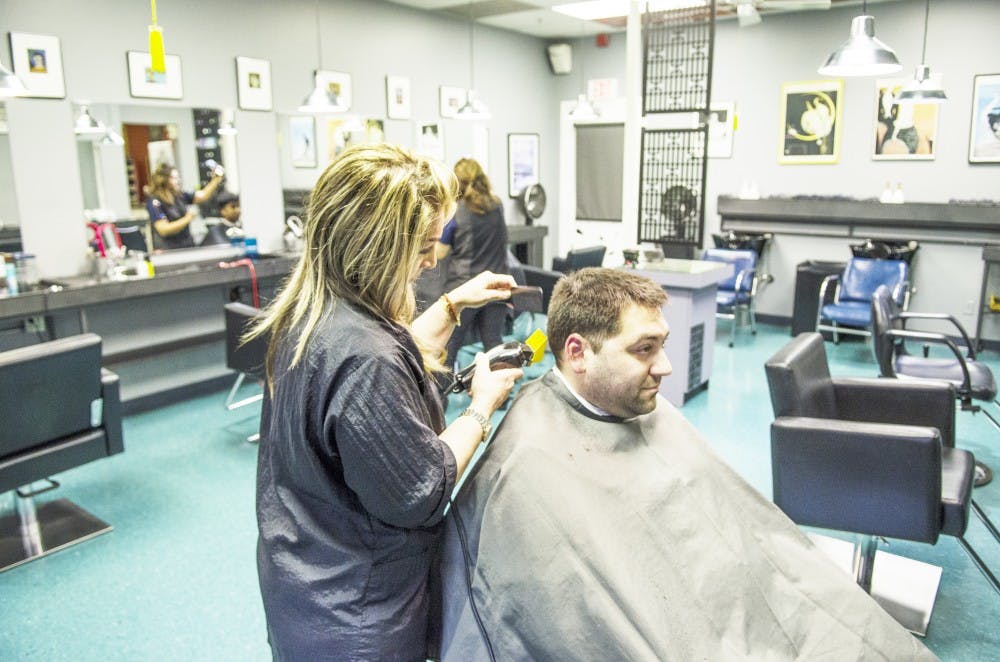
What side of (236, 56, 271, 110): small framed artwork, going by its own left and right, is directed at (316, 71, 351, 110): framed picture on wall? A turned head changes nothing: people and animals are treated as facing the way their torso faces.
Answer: left

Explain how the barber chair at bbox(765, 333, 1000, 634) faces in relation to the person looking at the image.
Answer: facing to the right of the viewer

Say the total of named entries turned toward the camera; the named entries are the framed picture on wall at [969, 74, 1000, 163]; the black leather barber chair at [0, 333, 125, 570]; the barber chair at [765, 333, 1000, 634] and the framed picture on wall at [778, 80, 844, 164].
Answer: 2

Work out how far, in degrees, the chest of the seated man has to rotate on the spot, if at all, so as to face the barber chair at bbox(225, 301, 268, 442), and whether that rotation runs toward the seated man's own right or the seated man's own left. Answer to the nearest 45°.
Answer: approximately 180°

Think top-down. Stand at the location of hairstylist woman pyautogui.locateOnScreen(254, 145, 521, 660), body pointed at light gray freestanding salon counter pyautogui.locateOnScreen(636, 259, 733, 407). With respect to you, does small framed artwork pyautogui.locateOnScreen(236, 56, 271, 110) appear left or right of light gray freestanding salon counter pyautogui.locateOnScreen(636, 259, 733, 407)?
left

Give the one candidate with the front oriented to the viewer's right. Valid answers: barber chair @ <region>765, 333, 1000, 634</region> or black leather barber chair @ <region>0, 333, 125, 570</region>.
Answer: the barber chair

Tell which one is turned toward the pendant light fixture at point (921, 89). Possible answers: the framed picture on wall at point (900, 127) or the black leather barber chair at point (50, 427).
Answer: the framed picture on wall

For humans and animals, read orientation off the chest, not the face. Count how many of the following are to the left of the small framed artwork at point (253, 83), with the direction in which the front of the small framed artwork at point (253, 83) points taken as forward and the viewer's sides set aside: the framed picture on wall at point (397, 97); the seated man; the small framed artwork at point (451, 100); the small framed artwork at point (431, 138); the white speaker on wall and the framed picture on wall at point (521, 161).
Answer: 5

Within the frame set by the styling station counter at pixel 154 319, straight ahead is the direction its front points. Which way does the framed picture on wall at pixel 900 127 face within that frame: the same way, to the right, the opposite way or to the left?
to the right

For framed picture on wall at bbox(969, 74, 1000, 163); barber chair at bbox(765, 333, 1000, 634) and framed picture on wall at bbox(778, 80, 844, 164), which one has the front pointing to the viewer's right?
the barber chair

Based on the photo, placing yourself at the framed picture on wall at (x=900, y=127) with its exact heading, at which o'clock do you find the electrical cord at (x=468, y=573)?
The electrical cord is roughly at 12 o'clock from the framed picture on wall.

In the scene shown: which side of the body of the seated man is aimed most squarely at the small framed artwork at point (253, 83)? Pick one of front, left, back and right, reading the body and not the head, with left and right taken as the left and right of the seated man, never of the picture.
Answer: back

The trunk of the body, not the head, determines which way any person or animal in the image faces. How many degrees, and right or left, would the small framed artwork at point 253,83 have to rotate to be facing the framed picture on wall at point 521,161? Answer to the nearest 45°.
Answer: approximately 90° to its left
